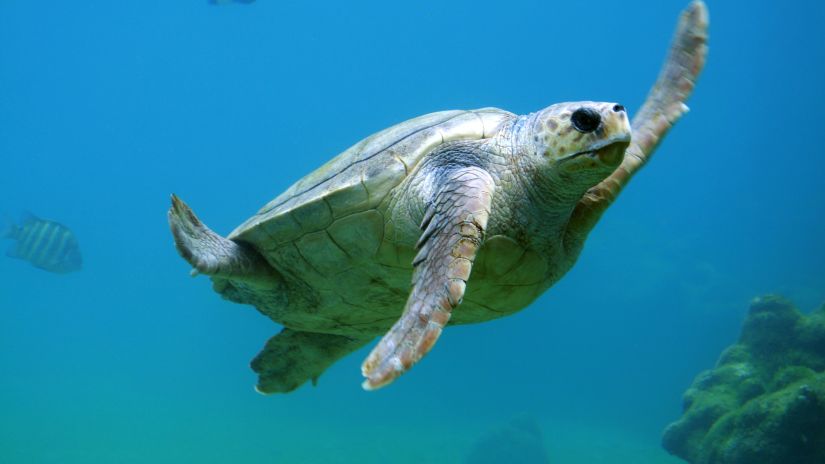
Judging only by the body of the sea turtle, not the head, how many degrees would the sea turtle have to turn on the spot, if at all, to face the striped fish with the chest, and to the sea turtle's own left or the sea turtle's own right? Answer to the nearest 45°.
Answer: approximately 180°

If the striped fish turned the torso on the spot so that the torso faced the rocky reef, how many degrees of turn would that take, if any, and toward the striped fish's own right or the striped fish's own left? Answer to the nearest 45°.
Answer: approximately 45° to the striped fish's own right

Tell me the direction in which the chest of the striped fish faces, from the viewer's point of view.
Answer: to the viewer's right

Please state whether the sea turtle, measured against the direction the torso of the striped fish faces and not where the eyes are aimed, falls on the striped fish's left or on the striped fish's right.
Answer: on the striped fish's right
